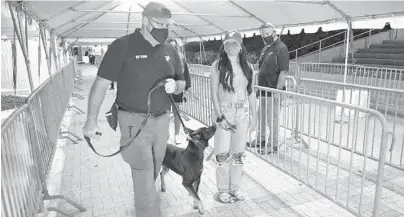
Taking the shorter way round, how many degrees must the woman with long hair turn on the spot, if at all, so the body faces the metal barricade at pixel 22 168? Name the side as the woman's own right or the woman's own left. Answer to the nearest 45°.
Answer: approximately 45° to the woman's own right

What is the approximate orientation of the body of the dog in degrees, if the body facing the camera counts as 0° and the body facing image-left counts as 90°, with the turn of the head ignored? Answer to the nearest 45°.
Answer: approximately 315°

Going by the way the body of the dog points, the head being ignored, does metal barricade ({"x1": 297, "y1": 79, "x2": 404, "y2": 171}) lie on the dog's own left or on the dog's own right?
on the dog's own left

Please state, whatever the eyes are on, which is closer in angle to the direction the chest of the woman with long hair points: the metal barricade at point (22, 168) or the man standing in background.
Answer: the metal barricade

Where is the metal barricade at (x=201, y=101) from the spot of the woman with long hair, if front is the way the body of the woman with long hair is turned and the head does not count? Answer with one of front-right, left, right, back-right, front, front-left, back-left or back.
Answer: back
